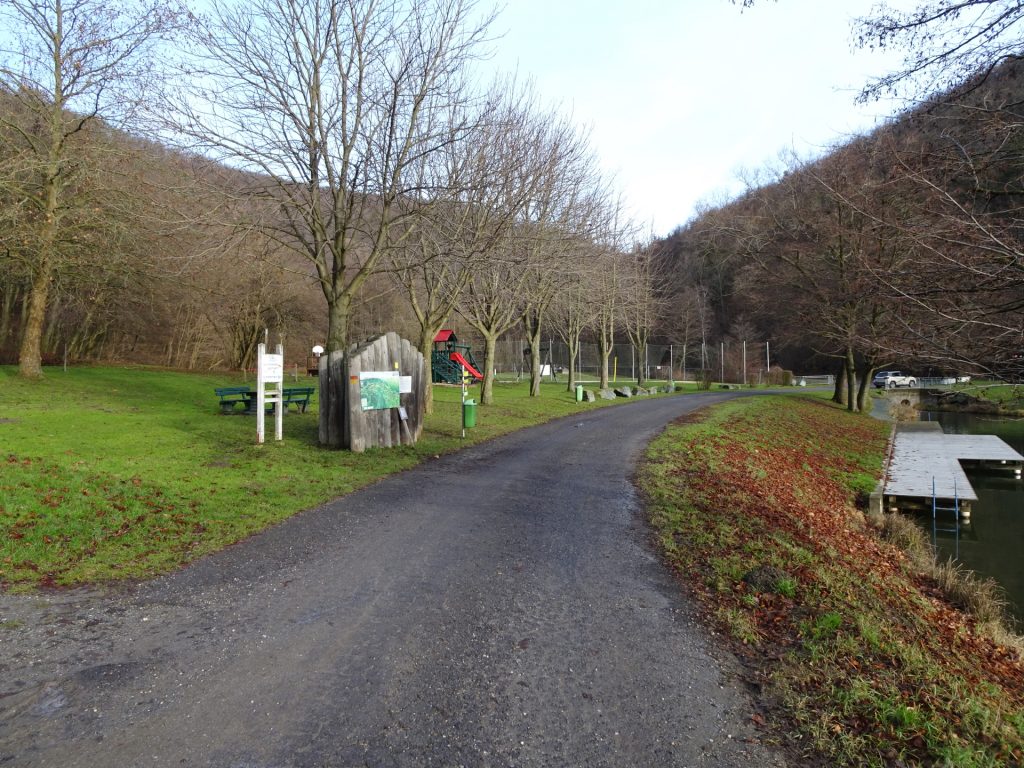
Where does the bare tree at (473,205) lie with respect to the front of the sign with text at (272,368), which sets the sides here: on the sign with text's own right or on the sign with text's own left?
on the sign with text's own left

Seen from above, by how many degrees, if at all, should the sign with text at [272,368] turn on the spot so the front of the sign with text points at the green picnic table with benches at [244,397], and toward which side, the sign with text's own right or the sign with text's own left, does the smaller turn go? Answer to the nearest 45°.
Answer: approximately 180°

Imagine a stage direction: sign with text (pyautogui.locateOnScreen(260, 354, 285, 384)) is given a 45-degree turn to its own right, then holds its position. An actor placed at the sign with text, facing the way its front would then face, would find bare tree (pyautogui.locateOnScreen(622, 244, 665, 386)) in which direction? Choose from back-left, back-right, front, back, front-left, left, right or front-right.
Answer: back

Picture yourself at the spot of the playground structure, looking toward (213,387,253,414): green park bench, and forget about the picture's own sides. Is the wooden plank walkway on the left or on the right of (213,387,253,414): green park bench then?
left

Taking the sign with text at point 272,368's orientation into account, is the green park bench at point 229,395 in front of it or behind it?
behind

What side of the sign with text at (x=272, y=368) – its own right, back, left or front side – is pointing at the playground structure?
back

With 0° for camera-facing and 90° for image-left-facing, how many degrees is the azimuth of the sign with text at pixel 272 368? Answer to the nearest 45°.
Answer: approximately 0°

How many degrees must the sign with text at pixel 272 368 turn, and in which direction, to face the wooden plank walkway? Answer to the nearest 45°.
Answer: approximately 90° to its left

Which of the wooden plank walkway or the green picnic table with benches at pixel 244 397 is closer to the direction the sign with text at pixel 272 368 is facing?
the wooden plank walkway
